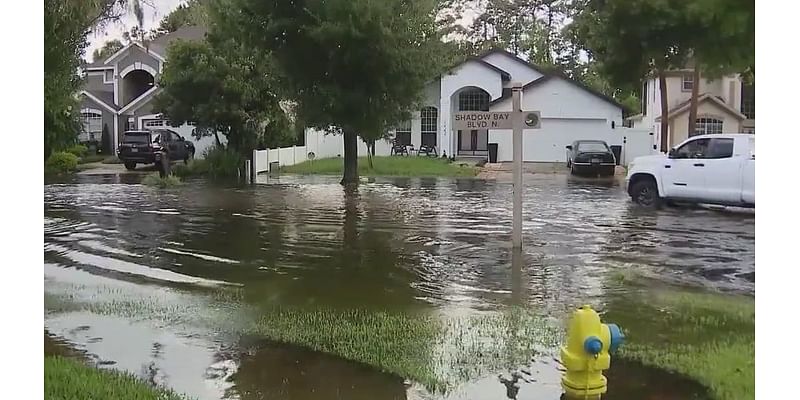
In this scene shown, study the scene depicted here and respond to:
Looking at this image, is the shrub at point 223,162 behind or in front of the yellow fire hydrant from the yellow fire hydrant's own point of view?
behind

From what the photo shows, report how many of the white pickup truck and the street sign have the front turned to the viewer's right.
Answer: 0

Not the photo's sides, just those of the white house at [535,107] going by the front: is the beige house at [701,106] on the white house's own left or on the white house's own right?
on the white house's own left

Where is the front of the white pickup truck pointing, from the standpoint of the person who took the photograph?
facing to the left of the viewer
